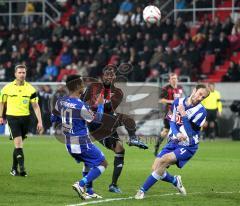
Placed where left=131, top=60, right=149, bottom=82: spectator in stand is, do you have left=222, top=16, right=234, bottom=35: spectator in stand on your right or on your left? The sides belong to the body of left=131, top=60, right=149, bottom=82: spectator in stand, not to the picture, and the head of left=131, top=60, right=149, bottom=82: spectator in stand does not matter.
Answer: on your left

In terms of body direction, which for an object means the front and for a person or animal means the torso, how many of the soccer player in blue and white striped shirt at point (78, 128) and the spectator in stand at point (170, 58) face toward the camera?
1

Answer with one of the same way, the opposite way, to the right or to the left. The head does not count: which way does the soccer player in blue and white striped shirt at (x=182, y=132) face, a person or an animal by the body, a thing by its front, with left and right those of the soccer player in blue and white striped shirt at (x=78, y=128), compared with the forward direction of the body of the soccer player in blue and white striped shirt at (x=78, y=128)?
the opposite way

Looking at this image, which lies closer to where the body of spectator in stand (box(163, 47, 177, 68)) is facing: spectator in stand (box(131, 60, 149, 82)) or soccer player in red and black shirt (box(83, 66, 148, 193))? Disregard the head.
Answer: the soccer player in red and black shirt

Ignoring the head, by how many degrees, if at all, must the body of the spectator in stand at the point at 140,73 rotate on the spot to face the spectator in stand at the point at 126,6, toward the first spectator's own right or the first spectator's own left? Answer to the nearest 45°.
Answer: approximately 180°

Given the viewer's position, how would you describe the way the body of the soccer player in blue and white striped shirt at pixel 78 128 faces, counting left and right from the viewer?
facing away from the viewer and to the right of the viewer

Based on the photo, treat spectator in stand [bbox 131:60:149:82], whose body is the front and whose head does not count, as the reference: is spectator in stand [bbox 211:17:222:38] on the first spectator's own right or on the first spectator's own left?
on the first spectator's own left

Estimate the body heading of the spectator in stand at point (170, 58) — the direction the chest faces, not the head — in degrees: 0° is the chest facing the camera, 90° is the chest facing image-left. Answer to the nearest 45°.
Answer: approximately 0°

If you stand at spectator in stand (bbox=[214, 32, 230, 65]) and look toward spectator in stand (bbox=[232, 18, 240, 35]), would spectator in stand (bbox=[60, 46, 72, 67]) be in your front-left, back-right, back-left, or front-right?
back-left
